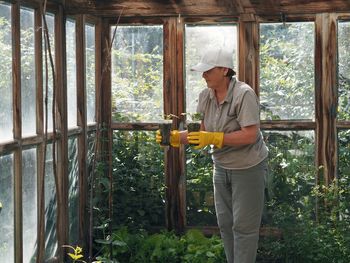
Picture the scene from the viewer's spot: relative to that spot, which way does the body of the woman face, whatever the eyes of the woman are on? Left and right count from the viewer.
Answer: facing the viewer and to the left of the viewer
